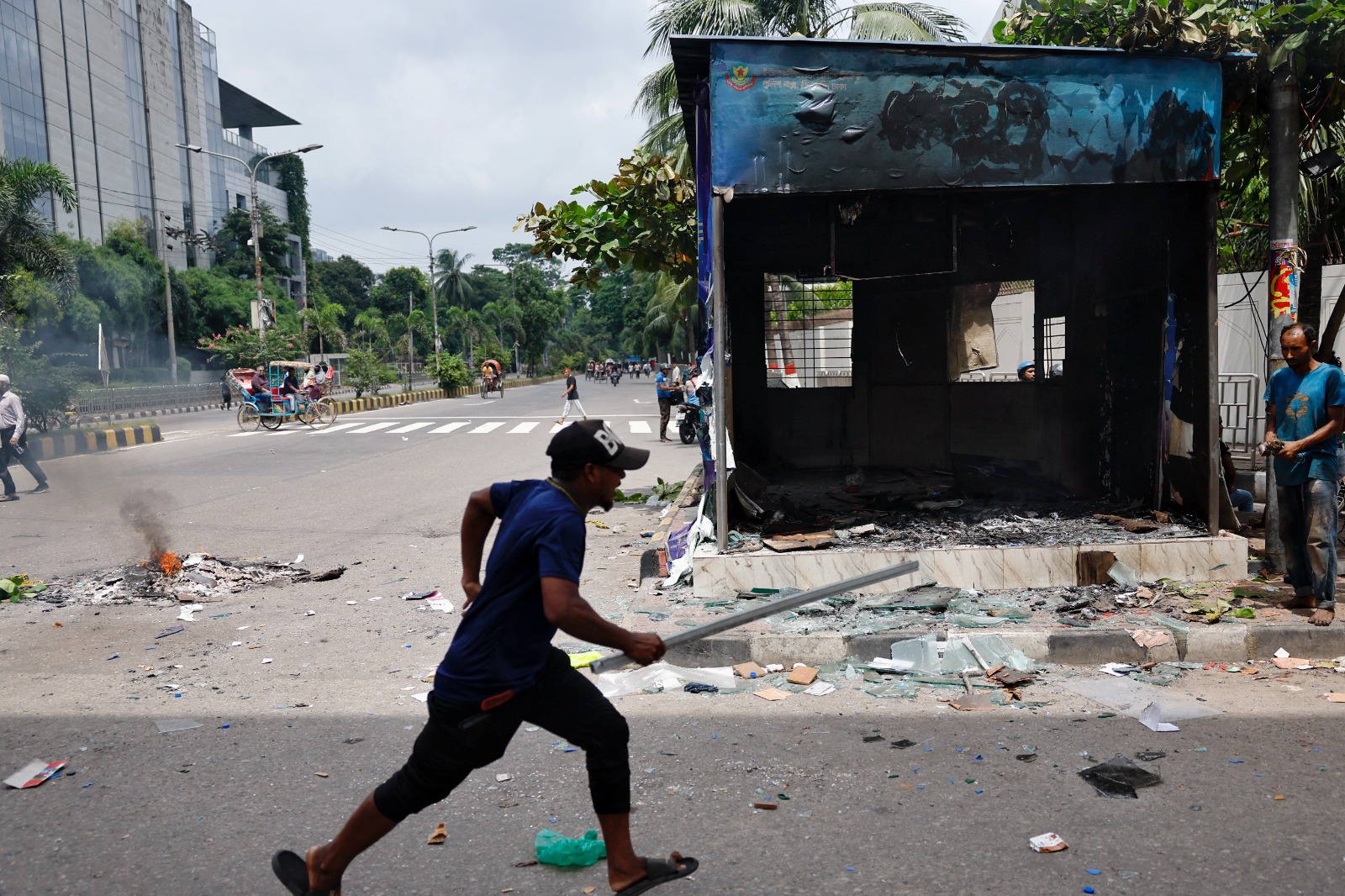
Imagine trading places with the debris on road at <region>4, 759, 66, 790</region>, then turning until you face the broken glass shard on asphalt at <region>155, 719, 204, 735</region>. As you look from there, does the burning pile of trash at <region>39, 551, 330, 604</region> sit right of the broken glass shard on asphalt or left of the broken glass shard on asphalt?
left

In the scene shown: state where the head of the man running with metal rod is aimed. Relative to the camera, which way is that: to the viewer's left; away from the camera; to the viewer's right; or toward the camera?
to the viewer's right

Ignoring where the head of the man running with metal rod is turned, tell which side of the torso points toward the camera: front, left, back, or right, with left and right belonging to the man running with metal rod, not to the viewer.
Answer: right

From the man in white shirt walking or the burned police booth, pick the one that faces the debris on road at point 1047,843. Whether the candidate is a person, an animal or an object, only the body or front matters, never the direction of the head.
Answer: the burned police booth

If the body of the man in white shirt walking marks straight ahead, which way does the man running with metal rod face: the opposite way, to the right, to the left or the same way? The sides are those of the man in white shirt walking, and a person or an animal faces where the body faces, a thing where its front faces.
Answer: the opposite way

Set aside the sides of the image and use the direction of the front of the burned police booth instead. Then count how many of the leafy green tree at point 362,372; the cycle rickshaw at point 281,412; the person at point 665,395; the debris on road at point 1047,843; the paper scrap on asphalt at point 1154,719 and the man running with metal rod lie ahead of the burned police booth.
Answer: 3

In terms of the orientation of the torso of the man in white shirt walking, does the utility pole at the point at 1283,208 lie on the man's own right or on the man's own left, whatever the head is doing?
on the man's own left

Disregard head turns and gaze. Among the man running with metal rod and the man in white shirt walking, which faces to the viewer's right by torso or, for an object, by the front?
the man running with metal rod

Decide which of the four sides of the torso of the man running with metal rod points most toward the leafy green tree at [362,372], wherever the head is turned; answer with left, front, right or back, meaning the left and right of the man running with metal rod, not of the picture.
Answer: left

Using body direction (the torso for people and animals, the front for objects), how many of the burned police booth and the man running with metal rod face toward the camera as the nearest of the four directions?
1

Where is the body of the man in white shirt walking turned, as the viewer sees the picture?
to the viewer's left

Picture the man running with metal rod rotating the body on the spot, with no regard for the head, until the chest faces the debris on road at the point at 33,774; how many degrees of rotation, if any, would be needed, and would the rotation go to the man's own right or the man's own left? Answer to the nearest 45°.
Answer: approximately 135° to the man's own left
